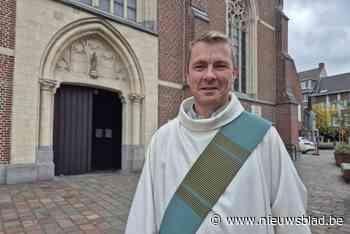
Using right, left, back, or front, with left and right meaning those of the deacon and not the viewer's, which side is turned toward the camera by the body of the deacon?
front

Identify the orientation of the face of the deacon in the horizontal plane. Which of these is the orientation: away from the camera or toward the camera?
toward the camera

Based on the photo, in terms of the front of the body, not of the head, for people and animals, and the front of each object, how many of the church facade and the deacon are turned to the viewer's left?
0

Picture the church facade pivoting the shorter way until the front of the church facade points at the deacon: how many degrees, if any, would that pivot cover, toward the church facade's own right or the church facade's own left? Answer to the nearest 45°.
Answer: approximately 45° to the church facade's own right

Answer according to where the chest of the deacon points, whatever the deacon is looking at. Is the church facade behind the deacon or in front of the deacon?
behind
